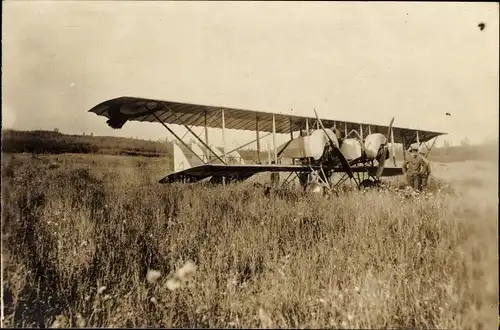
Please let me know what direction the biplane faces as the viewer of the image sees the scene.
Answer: facing the viewer and to the right of the viewer
